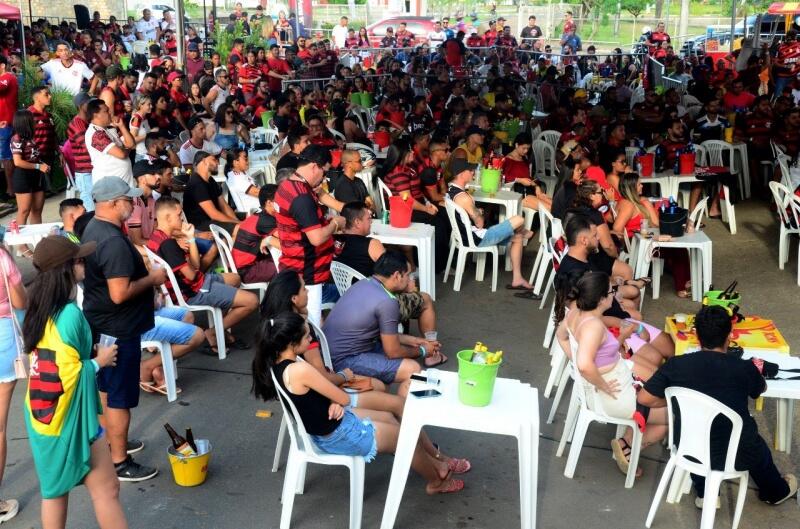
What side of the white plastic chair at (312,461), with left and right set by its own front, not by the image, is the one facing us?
right

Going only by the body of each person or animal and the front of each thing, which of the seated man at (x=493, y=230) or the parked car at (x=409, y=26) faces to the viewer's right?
the seated man

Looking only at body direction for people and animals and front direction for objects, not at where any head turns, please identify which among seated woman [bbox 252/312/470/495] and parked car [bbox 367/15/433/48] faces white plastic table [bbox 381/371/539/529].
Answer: the seated woman

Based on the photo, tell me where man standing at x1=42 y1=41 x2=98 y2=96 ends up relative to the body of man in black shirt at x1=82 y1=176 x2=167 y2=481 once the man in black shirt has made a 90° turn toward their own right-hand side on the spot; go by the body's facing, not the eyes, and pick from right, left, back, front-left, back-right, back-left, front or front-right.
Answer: back

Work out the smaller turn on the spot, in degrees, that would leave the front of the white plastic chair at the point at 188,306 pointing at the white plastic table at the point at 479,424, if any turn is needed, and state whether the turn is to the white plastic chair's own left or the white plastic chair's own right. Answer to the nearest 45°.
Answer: approximately 45° to the white plastic chair's own right

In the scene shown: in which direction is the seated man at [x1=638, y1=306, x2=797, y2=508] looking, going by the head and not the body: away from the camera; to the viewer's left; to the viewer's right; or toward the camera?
away from the camera

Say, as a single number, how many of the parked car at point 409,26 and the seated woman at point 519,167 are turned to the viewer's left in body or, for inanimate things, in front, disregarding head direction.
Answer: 1

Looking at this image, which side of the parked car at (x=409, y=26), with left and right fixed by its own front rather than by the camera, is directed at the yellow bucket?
left

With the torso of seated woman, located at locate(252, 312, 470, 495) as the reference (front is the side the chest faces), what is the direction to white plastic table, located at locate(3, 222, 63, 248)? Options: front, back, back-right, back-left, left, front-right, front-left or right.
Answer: back-left

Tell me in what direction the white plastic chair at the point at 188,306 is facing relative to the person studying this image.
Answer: facing to the right of the viewer

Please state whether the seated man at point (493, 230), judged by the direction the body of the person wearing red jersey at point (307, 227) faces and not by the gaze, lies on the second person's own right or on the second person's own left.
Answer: on the second person's own left
